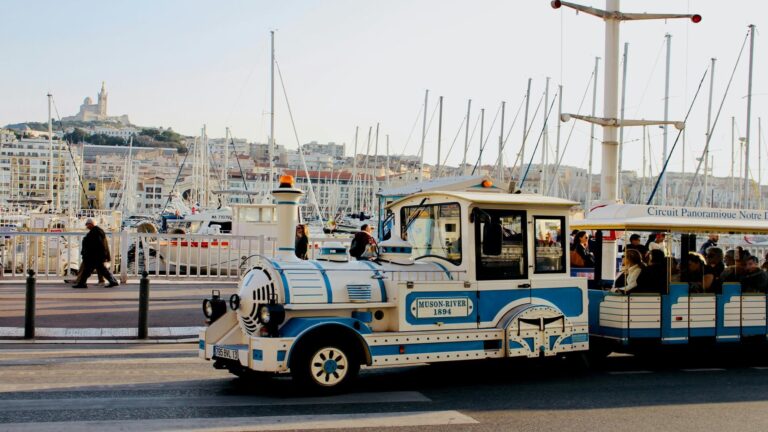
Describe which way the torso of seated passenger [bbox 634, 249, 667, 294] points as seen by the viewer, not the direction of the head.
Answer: to the viewer's left

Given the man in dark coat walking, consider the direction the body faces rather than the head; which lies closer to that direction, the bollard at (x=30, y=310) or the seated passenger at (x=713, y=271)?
the bollard

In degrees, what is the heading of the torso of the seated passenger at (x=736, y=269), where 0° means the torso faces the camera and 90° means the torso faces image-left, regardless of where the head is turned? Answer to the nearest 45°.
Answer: approximately 90°

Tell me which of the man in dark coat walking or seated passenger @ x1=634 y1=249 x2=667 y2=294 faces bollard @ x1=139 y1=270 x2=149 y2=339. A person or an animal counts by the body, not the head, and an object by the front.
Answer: the seated passenger

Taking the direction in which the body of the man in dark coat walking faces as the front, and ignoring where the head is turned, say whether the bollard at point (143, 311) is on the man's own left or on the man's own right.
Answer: on the man's own left

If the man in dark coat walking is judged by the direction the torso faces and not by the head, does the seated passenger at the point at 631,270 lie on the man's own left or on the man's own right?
on the man's own left

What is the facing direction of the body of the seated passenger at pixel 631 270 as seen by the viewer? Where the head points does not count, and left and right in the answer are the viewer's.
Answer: facing to the left of the viewer

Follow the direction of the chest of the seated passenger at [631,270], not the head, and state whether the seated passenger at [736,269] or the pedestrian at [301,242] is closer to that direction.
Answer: the pedestrian

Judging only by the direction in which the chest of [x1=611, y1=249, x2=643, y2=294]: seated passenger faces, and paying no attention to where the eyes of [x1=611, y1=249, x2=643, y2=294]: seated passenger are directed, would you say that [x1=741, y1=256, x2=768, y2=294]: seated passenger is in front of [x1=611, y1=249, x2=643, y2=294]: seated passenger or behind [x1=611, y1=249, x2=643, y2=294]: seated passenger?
behind

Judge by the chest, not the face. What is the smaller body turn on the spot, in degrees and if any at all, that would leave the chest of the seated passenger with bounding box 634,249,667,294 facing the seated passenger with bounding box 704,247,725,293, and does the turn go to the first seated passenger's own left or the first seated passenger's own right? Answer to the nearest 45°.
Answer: approximately 135° to the first seated passenger's own right

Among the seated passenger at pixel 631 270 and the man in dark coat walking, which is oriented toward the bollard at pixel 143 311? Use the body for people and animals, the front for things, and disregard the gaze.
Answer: the seated passenger
